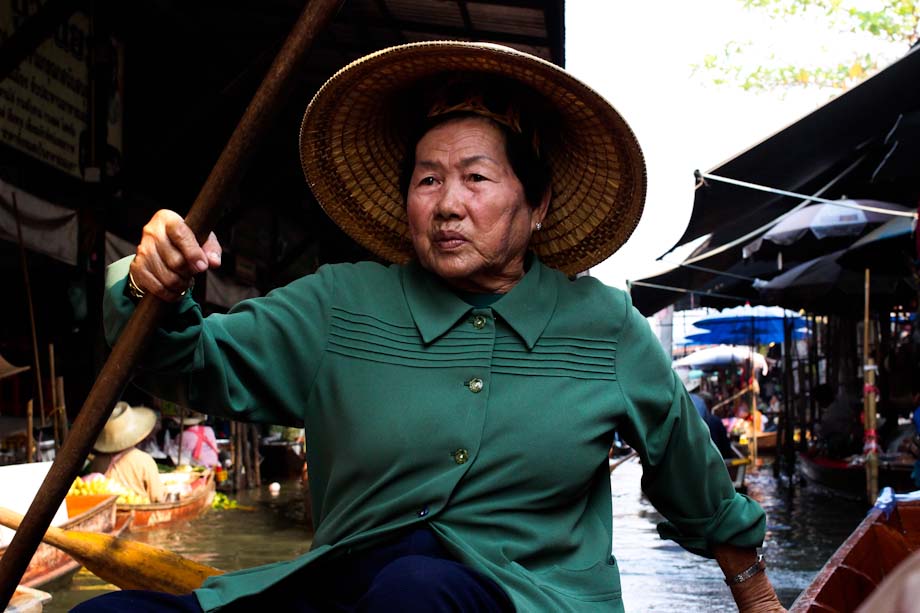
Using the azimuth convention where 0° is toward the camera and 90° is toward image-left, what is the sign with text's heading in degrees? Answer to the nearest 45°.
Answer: approximately 315°

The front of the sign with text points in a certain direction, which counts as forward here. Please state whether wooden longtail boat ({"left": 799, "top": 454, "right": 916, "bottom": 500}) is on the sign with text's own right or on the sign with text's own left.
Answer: on the sign with text's own left

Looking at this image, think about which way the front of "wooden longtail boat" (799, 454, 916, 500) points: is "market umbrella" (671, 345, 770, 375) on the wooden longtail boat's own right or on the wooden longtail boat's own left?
on the wooden longtail boat's own right

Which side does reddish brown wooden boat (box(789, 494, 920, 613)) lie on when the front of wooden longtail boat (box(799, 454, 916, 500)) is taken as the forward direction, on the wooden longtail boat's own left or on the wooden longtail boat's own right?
on the wooden longtail boat's own left

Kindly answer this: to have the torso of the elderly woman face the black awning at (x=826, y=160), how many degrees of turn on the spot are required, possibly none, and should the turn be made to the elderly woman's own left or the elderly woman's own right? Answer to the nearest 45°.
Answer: approximately 135° to the elderly woman's own left

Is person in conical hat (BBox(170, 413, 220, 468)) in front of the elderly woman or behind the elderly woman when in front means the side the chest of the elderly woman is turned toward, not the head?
behind
